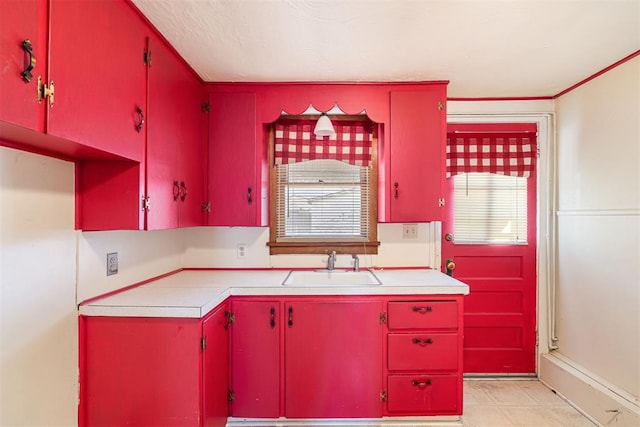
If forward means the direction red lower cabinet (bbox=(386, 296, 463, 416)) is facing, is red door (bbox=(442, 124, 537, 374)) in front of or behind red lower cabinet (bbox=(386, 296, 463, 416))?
behind

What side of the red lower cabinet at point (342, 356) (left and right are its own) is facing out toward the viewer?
front

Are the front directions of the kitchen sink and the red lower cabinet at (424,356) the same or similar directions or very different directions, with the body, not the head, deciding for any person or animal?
same or similar directions

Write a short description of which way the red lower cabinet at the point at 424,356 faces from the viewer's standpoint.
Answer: facing the viewer

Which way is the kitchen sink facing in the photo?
toward the camera

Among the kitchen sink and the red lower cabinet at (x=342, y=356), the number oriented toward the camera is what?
2

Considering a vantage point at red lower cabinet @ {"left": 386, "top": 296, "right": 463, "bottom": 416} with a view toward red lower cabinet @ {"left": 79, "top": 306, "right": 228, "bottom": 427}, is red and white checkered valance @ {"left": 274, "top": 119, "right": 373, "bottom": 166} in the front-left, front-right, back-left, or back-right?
front-right

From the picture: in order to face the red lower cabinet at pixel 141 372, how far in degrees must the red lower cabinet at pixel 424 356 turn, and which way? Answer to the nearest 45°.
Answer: approximately 45° to its right
